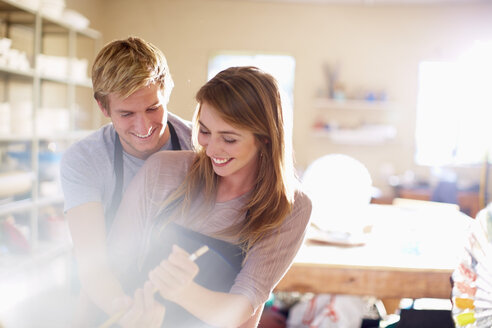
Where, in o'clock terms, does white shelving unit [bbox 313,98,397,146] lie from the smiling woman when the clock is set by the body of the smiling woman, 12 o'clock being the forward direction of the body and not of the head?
The white shelving unit is roughly at 5 o'clock from the smiling woman.

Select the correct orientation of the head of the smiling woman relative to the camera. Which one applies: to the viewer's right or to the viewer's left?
to the viewer's left

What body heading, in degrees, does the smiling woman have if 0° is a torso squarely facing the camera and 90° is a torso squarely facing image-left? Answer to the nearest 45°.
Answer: approximately 45°

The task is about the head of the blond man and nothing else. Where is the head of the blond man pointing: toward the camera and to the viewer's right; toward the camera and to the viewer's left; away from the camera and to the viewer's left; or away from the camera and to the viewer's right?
toward the camera and to the viewer's right

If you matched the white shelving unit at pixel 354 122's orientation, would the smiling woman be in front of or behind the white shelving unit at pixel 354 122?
in front

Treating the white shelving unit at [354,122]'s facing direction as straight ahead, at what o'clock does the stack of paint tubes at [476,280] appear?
The stack of paint tubes is roughly at 12 o'clock from the white shelving unit.

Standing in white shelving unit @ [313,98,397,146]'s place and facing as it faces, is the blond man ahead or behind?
ahead

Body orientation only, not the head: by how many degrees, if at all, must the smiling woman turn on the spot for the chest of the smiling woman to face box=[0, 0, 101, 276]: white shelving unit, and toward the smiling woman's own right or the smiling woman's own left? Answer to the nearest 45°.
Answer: approximately 90° to the smiling woman's own right

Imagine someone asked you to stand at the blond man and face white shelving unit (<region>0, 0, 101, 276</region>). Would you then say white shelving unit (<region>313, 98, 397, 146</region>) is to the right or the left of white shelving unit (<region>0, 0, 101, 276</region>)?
right

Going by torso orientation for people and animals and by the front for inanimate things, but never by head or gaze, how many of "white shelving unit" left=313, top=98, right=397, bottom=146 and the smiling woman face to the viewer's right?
0
